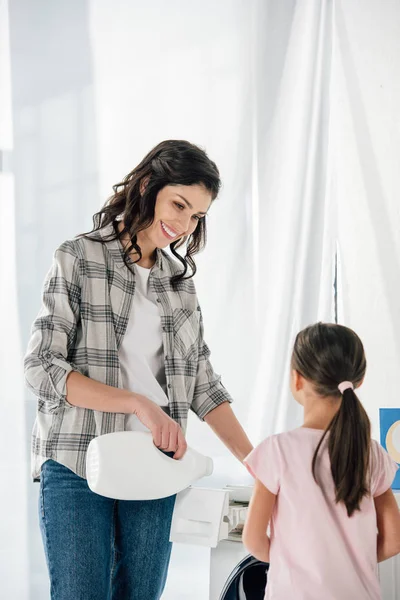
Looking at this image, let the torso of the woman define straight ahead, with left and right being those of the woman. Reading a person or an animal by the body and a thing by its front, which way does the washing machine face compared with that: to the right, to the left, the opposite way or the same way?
to the right

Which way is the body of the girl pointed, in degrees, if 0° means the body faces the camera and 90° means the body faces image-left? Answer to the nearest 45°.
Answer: approximately 180°

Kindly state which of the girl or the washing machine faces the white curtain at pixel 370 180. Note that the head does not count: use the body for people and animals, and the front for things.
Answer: the girl

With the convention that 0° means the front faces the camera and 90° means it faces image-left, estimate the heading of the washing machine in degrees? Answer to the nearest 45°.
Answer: approximately 45°

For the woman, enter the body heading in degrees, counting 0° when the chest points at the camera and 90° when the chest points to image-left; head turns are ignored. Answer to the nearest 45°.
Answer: approximately 315°

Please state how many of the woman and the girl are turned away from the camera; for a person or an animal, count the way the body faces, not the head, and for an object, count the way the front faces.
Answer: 1

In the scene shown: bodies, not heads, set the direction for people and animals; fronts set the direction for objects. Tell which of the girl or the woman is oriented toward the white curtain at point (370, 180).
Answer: the girl

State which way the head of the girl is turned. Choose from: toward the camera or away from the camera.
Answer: away from the camera

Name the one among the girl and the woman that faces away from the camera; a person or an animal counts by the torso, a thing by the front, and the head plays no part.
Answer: the girl
